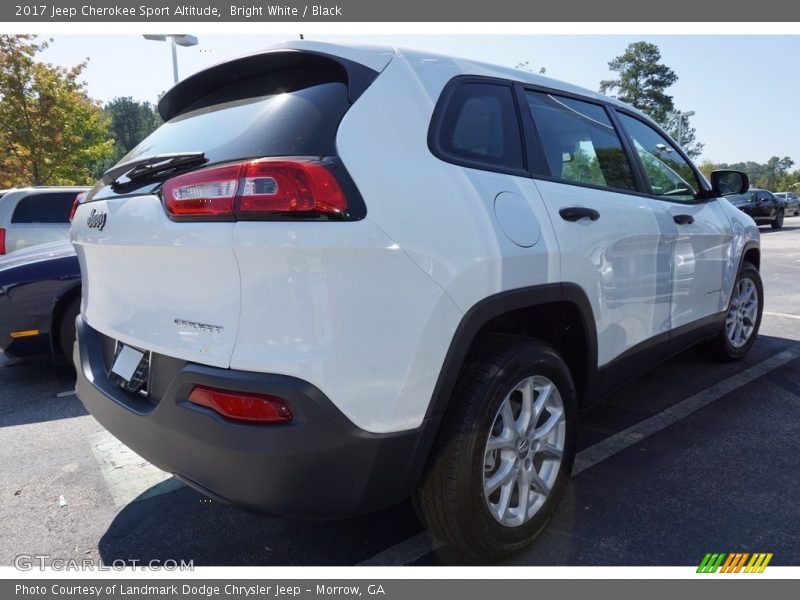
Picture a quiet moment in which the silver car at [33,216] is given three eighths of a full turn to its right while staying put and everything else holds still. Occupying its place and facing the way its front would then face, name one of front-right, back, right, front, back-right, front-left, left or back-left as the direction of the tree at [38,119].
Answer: back

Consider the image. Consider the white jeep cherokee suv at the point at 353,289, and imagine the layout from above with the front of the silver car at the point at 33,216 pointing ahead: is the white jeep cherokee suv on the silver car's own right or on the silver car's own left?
on the silver car's own right

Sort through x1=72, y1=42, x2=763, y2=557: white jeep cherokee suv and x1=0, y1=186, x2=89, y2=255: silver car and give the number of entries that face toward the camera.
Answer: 0

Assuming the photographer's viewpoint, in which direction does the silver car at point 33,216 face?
facing away from the viewer and to the right of the viewer

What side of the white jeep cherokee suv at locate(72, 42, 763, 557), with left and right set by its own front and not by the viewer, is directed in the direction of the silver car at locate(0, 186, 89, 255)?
left

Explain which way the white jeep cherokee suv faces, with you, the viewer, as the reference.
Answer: facing away from the viewer and to the right of the viewer

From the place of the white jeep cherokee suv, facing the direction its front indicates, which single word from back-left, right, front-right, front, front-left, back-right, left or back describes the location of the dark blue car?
left

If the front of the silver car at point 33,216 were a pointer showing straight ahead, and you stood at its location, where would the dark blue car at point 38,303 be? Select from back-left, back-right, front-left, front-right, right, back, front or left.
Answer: back-right
